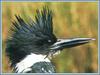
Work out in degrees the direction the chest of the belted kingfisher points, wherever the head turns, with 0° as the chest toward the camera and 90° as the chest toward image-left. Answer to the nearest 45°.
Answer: approximately 270°
